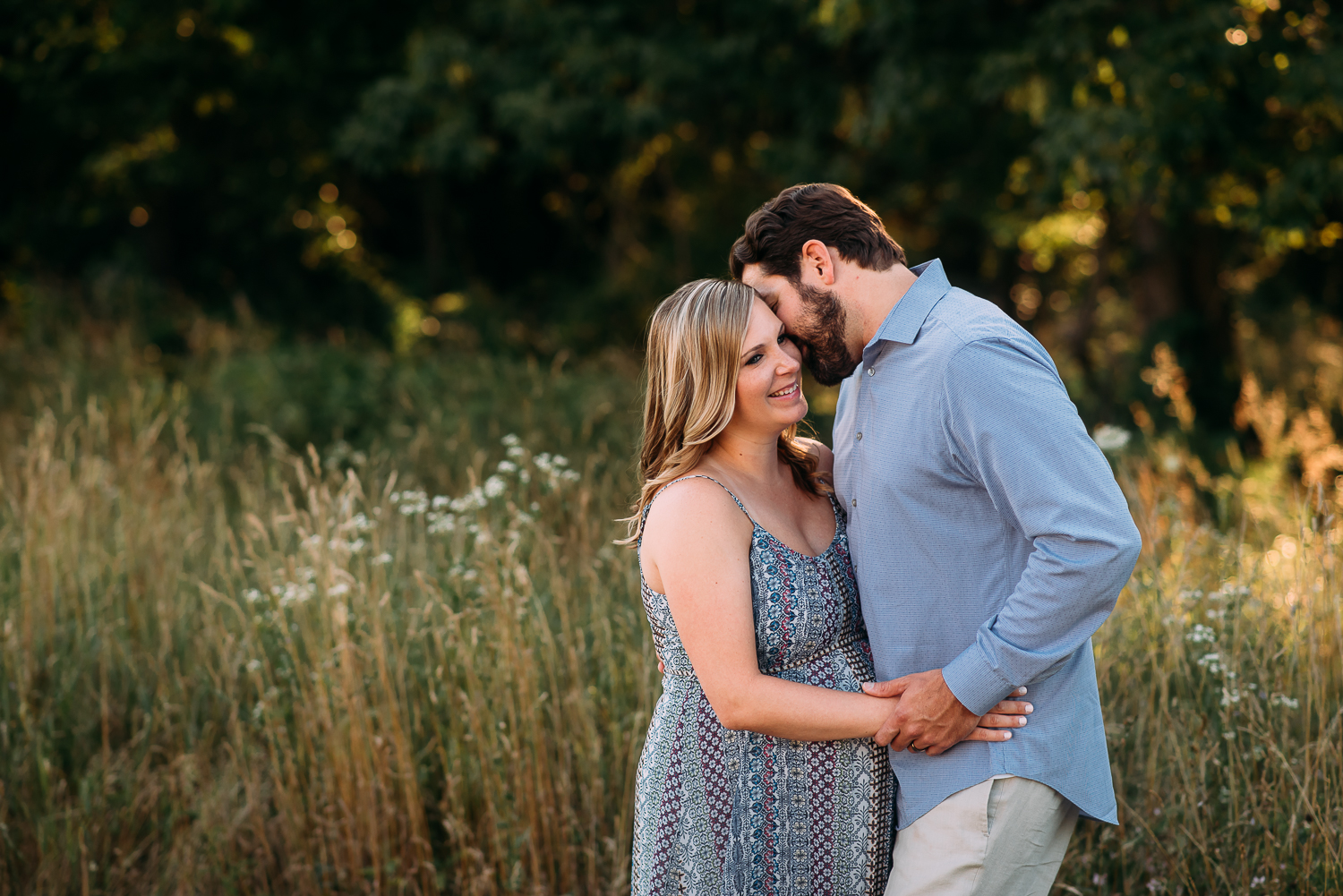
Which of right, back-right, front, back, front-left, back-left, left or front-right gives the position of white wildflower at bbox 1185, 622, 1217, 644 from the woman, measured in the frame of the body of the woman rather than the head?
left

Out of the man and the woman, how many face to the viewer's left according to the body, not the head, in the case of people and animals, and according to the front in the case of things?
1

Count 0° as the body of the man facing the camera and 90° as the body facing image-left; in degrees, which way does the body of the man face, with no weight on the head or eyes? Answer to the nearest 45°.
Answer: approximately 90°

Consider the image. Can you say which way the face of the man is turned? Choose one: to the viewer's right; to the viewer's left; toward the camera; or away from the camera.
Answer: to the viewer's left

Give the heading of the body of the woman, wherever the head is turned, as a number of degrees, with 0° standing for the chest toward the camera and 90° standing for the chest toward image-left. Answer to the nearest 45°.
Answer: approximately 315°

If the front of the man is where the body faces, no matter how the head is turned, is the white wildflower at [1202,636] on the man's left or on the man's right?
on the man's right
